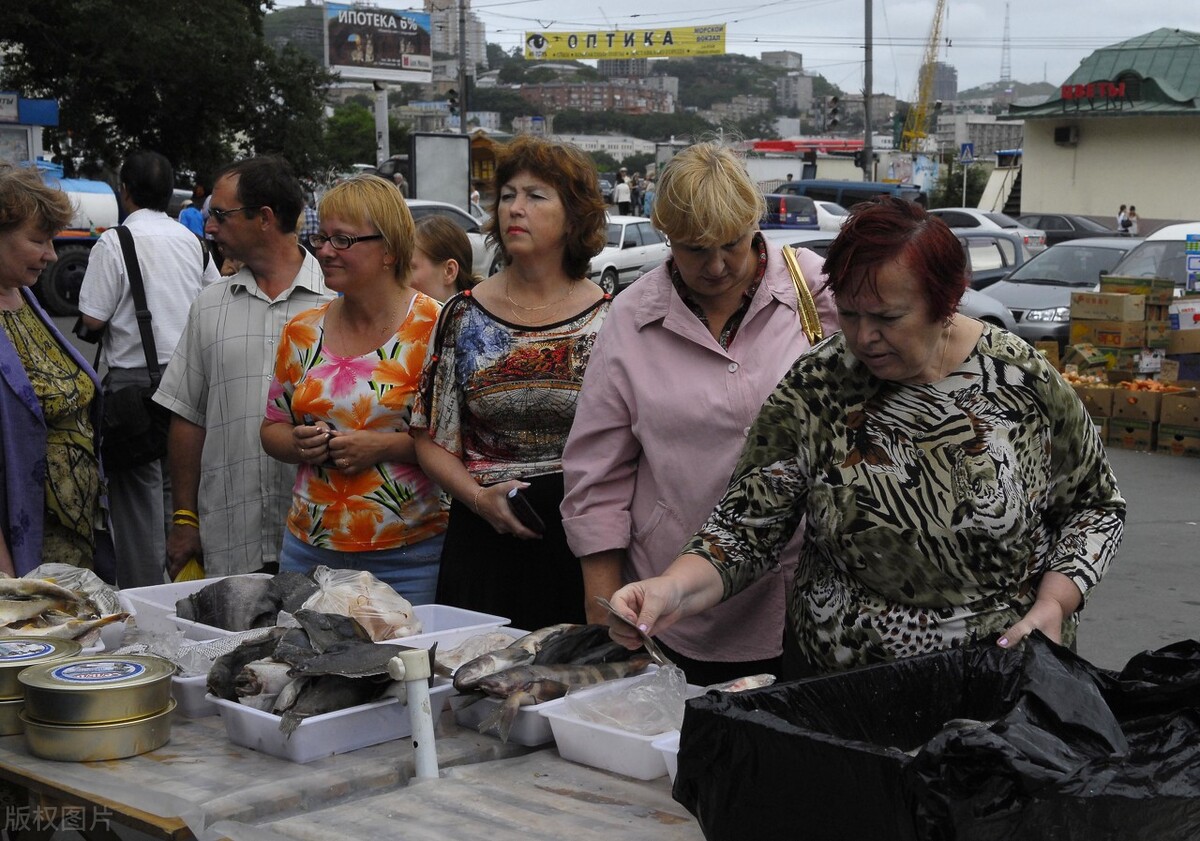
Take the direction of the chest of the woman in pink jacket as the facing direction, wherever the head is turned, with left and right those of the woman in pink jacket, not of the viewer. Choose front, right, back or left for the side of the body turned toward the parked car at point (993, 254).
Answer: back

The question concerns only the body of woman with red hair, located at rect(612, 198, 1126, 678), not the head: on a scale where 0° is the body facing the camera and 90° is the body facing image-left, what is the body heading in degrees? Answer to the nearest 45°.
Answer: approximately 45°

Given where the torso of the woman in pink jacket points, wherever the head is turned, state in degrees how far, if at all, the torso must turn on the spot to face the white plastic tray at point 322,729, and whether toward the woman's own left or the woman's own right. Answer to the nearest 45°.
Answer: approximately 45° to the woman's own right

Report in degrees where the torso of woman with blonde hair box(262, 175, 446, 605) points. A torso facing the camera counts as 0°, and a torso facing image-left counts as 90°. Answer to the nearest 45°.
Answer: approximately 45°

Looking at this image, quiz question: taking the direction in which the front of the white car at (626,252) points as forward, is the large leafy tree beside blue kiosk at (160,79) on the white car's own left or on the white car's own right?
on the white car's own right

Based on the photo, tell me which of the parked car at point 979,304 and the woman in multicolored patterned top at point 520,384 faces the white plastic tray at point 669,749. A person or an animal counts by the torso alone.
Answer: the woman in multicolored patterned top

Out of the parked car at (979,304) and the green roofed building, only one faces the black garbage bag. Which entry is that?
the green roofed building

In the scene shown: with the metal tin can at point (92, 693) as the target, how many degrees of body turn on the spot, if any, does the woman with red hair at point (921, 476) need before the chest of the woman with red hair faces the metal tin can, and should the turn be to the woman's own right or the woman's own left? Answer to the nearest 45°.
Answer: approximately 45° to the woman's own right

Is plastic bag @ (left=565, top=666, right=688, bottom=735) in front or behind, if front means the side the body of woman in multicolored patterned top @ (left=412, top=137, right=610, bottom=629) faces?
in front

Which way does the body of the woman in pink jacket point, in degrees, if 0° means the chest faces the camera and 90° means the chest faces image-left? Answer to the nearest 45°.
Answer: approximately 0°

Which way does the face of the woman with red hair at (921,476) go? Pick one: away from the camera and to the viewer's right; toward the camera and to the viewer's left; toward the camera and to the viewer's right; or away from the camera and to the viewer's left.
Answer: toward the camera and to the viewer's left

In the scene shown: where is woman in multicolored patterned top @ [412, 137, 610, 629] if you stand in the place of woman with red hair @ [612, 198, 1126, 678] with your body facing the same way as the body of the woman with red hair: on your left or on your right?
on your right

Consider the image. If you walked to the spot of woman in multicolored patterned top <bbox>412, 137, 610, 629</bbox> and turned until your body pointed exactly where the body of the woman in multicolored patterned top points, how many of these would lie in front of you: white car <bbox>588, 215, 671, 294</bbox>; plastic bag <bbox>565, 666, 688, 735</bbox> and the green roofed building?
1
